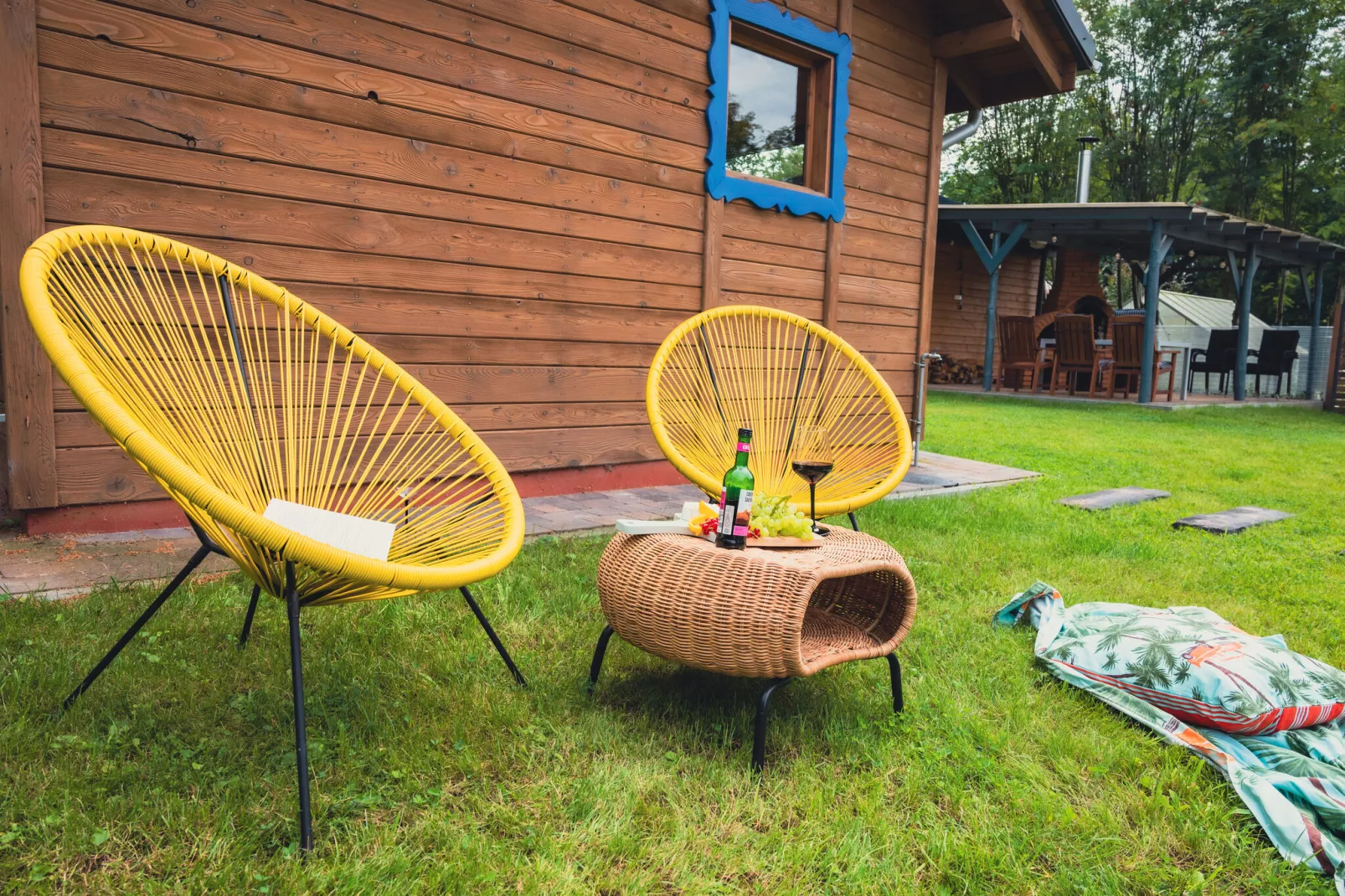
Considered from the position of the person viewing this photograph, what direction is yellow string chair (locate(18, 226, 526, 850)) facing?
facing the viewer and to the right of the viewer

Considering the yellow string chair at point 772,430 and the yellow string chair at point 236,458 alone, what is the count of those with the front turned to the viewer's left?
0

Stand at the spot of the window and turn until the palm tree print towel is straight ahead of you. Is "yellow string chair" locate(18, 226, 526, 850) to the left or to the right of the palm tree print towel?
right

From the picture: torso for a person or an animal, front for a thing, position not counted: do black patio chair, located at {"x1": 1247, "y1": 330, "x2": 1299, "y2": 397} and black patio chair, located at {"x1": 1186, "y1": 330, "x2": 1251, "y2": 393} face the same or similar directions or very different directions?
same or similar directions

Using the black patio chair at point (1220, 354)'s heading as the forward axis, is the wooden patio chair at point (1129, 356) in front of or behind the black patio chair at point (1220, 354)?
in front

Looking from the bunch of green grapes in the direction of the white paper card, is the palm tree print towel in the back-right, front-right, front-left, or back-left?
back-left
